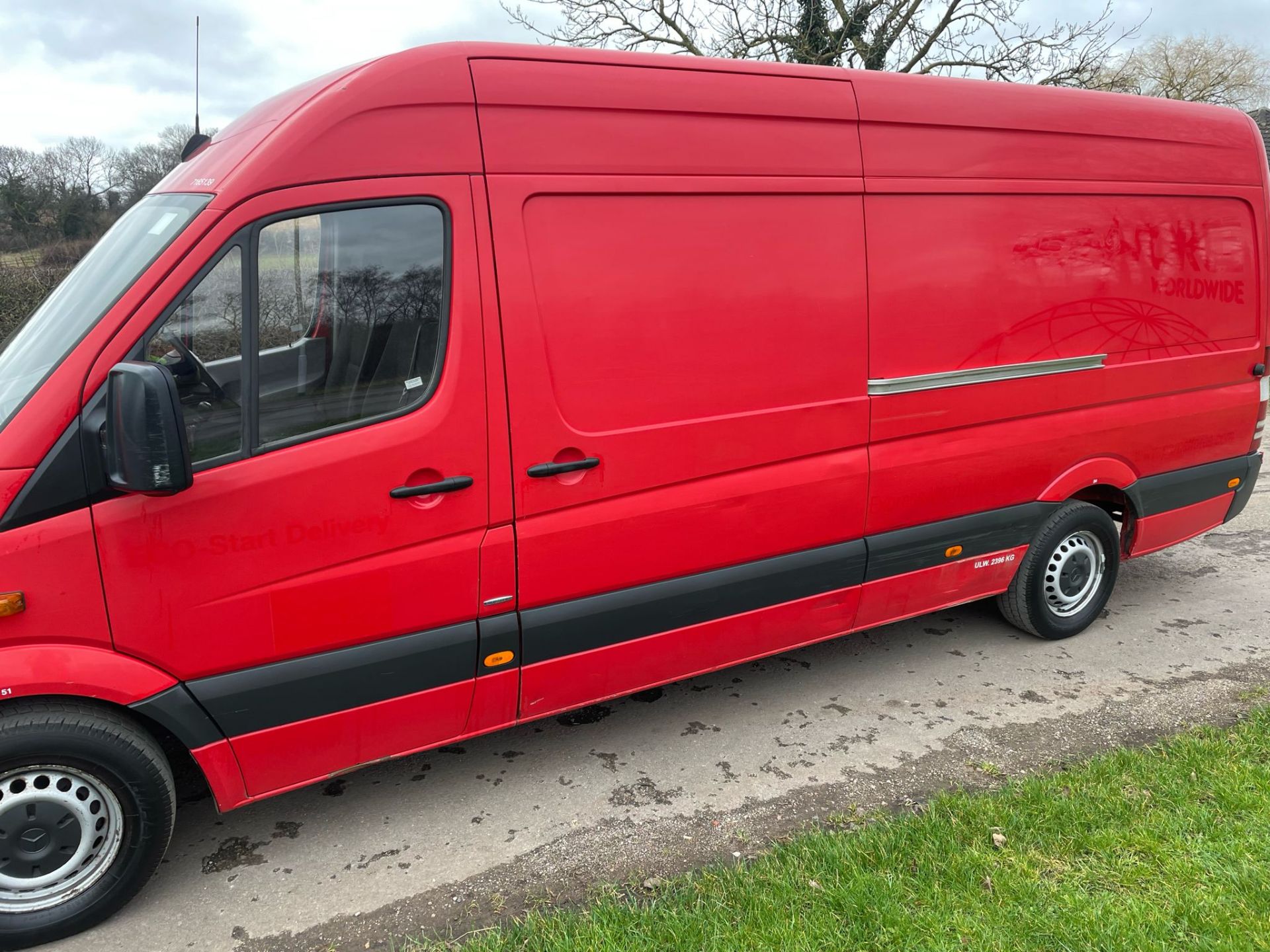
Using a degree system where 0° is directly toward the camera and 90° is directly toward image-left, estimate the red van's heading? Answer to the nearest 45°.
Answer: approximately 45°
